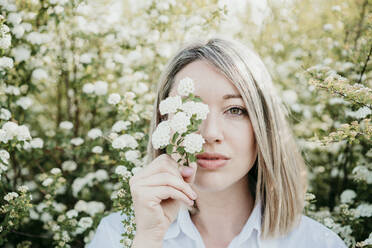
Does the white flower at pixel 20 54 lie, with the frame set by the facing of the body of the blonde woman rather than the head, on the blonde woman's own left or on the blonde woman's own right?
on the blonde woman's own right

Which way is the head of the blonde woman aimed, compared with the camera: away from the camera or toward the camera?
toward the camera

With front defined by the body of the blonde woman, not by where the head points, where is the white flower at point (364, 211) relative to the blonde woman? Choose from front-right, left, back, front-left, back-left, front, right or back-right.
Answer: back-left

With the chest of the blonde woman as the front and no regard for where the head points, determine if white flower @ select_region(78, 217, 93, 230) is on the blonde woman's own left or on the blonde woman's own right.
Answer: on the blonde woman's own right

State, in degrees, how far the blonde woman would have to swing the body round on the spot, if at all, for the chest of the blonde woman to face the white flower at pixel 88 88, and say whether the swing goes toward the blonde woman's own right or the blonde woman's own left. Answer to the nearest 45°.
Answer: approximately 135° to the blonde woman's own right

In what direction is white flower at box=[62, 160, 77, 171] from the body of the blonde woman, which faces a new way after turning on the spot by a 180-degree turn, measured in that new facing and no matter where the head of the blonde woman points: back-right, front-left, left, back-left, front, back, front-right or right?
front-left

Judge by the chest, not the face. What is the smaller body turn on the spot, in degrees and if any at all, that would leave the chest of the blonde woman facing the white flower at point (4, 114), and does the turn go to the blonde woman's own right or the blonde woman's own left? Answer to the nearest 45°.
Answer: approximately 90° to the blonde woman's own right

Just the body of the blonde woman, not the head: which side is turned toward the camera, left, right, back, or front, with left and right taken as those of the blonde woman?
front
